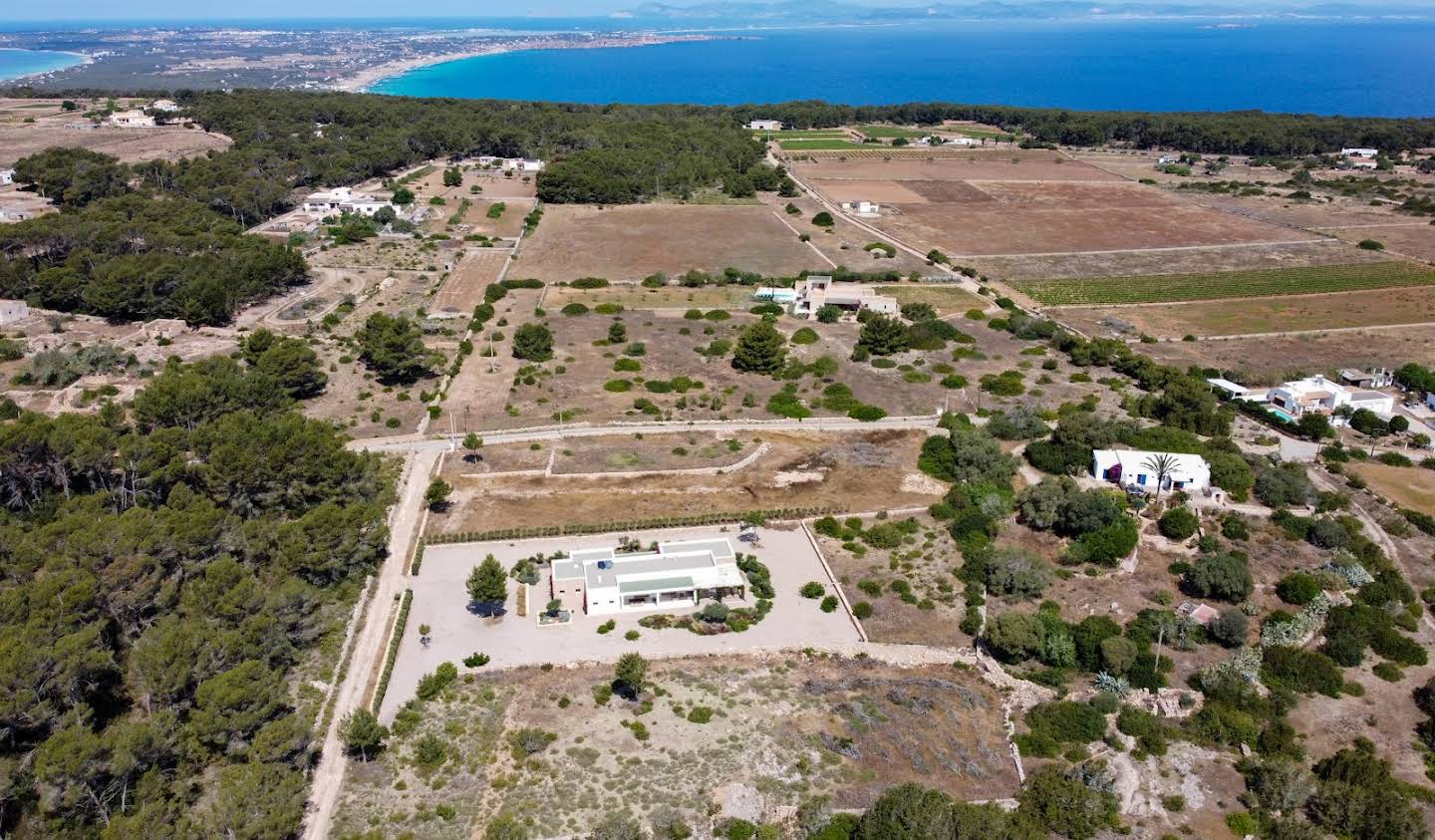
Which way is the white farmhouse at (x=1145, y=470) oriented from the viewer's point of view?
toward the camera

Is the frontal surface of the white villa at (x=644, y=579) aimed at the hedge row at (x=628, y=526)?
no

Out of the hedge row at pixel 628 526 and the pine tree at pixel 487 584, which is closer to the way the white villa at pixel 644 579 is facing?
the pine tree

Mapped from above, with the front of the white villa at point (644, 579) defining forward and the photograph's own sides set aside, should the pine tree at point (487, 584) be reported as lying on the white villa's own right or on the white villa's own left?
on the white villa's own right

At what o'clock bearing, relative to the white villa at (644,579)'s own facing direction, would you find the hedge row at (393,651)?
The hedge row is roughly at 2 o'clock from the white villa.

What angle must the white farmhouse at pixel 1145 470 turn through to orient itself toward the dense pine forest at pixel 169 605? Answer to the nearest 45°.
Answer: approximately 45° to its right

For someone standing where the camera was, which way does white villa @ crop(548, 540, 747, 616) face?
facing the viewer

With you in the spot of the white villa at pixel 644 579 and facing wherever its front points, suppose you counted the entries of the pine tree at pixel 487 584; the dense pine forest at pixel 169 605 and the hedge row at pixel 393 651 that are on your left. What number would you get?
0

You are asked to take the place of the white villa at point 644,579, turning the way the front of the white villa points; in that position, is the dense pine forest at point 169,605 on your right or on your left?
on your right

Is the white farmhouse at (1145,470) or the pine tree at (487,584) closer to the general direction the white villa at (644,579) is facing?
the pine tree

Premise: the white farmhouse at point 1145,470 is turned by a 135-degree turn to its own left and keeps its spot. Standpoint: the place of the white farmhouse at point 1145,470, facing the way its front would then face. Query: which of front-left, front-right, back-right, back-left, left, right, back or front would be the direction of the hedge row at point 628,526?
back

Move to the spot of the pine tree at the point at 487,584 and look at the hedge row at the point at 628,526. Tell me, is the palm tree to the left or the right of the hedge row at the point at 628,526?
right

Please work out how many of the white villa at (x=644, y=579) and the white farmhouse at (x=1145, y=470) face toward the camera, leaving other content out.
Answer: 2

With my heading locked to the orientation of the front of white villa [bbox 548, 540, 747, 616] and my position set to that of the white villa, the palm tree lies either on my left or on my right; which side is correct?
on my left
